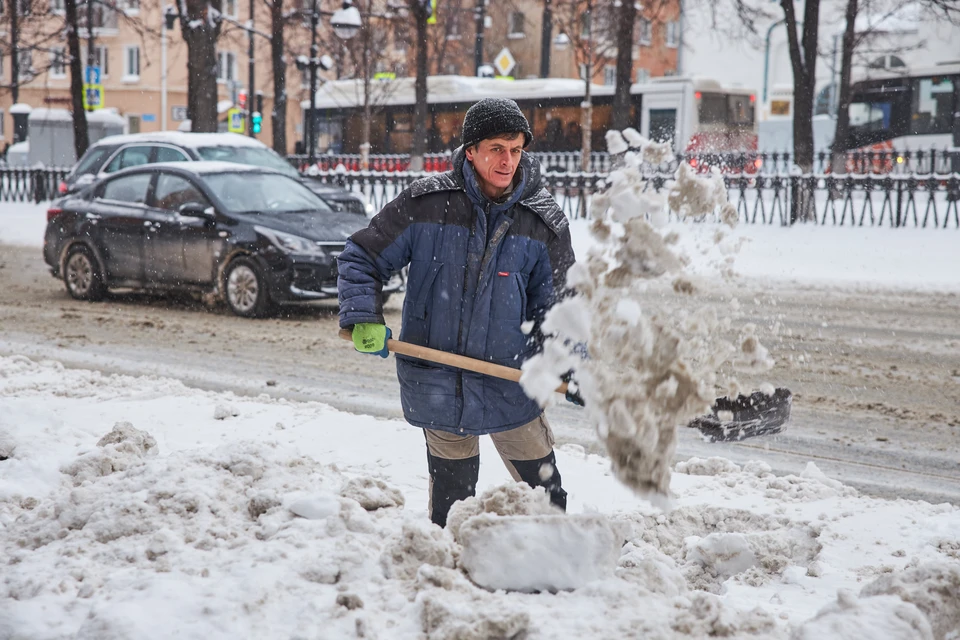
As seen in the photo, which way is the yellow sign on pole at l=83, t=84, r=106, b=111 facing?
toward the camera

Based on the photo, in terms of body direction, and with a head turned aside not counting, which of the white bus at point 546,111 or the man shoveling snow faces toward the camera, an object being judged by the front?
the man shoveling snow

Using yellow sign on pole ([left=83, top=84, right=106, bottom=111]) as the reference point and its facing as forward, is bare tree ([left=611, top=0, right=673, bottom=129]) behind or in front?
in front

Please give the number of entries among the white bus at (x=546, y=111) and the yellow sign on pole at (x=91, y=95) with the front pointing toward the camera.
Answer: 1

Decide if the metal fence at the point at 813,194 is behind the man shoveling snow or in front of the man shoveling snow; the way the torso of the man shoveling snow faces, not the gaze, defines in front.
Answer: behind

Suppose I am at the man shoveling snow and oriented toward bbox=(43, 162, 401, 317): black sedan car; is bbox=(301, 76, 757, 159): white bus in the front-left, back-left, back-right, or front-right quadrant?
front-right

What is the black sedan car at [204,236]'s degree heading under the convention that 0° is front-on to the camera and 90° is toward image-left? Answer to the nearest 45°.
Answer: approximately 315°

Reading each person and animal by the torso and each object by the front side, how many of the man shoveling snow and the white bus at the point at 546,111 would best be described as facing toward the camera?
1

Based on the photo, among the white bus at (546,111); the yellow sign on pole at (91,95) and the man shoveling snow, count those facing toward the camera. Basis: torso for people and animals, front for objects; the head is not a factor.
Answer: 2

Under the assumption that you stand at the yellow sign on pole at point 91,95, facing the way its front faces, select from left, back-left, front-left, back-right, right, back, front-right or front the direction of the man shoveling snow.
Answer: front

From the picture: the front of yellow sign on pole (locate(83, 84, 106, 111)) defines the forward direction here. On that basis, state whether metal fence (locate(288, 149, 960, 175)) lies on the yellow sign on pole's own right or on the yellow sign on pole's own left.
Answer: on the yellow sign on pole's own left

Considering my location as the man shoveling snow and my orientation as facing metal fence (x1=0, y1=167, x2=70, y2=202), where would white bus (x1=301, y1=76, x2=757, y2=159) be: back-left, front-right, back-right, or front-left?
front-right
